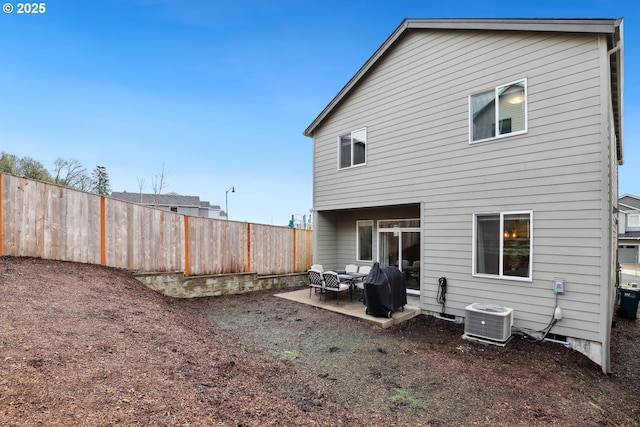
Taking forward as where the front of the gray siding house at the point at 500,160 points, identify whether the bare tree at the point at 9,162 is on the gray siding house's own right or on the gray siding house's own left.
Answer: on the gray siding house's own left

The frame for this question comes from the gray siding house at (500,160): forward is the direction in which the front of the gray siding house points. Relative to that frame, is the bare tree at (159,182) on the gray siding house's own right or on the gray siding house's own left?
on the gray siding house's own left

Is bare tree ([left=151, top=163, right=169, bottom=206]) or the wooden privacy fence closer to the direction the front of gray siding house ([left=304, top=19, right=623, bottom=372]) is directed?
the bare tree

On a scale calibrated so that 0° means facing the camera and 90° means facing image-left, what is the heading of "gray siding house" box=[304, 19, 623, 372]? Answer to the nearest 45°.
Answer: approximately 225°

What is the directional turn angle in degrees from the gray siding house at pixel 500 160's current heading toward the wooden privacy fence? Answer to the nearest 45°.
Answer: approximately 135° to its left

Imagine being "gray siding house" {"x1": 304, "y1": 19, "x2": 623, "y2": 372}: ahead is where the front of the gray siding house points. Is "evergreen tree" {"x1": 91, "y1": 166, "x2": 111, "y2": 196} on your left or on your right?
on your left
